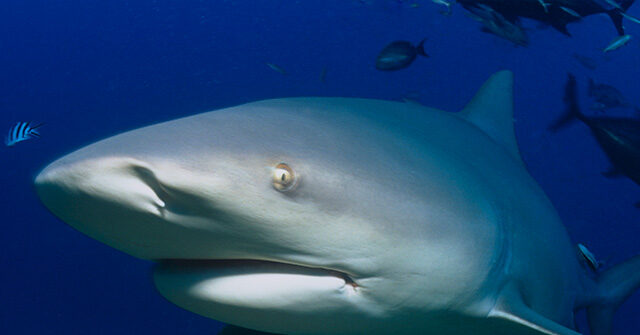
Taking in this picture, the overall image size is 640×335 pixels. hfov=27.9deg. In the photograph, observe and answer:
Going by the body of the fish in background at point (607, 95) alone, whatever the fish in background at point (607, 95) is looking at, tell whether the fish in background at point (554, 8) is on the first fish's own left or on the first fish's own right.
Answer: on the first fish's own right

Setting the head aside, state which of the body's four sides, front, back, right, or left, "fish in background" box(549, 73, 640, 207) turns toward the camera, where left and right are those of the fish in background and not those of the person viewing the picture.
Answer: right

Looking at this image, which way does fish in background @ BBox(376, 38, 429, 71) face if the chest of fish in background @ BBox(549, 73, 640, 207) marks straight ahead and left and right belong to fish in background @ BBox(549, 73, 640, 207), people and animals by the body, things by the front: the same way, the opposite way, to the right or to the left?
the opposite way

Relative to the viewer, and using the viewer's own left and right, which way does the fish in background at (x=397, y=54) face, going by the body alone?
facing to the left of the viewer

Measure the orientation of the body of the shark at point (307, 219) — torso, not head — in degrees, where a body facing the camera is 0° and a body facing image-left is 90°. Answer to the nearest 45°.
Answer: approximately 45°
